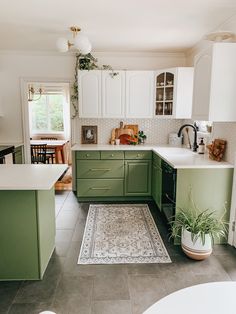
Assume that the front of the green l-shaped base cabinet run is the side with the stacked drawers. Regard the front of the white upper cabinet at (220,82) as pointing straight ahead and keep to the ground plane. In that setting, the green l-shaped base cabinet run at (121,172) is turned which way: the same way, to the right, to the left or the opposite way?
to the left

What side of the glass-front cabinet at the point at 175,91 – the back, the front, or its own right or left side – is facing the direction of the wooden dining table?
right

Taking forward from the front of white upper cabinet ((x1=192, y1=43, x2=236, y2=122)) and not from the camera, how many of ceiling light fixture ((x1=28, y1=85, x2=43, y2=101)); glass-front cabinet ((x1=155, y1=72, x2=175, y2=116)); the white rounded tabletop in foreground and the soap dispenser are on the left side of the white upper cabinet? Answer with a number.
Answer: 1

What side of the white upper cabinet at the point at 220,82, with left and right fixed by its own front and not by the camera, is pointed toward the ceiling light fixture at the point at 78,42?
front

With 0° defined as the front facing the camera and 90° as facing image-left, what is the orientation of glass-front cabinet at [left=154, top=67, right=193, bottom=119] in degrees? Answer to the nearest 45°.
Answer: approximately 45°

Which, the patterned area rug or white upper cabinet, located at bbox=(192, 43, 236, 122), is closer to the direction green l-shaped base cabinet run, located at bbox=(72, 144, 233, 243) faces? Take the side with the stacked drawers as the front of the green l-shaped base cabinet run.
the patterned area rug

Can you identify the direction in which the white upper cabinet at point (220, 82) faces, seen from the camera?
facing to the left of the viewer

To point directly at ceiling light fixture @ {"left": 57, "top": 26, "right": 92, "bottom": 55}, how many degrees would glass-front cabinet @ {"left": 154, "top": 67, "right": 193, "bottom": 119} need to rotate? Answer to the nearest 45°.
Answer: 0° — it already faces it

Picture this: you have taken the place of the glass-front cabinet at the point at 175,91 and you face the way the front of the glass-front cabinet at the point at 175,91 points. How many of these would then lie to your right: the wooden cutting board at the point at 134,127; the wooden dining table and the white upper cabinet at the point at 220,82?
2

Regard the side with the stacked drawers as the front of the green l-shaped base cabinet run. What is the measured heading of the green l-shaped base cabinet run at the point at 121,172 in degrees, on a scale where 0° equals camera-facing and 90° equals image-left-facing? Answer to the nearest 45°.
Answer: approximately 0°

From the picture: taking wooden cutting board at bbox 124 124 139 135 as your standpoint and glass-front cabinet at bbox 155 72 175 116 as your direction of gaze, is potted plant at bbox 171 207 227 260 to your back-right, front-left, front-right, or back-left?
front-right

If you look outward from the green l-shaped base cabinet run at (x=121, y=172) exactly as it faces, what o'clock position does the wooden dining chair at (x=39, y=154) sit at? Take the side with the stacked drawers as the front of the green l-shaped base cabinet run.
The wooden dining chair is roughly at 4 o'clock from the green l-shaped base cabinet run.

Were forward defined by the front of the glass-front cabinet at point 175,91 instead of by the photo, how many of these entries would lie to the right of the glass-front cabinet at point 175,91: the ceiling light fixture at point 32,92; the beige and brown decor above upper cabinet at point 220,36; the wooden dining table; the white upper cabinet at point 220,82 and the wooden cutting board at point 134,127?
3

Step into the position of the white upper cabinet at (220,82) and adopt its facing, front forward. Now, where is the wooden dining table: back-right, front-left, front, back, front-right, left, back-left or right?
front-right

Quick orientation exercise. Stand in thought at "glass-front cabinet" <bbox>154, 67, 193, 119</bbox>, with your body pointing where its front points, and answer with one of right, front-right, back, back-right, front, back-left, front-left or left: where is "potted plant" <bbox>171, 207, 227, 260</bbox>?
front-left

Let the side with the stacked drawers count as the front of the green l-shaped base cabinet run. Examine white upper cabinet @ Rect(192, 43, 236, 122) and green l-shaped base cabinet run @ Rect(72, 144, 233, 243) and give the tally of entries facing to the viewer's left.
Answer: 1
